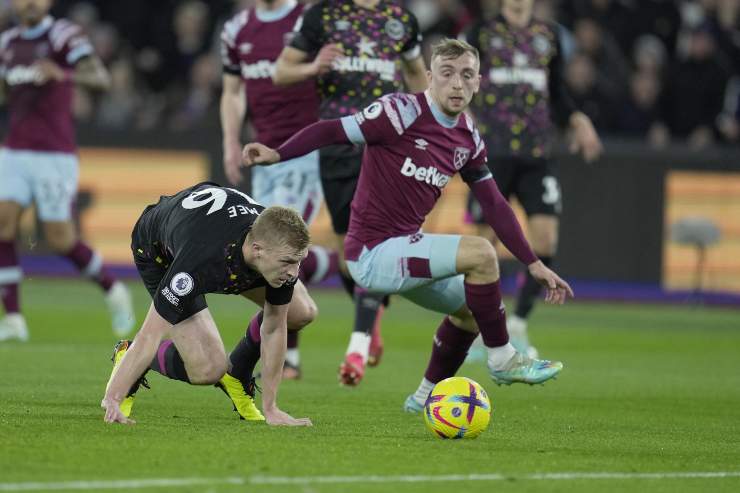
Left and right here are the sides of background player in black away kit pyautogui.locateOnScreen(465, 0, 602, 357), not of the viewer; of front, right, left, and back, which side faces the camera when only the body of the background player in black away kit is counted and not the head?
front

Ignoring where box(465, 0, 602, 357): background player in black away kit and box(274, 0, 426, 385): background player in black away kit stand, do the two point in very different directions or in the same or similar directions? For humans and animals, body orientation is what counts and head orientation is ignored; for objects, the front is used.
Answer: same or similar directions

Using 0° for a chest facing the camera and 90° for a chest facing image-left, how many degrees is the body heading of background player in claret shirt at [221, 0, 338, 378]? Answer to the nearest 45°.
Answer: approximately 0°

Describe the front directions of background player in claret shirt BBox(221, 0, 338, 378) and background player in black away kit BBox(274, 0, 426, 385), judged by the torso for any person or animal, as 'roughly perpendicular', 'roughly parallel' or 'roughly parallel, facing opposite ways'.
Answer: roughly parallel

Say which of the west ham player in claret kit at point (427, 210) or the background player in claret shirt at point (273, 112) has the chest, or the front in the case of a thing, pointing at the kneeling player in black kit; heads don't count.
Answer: the background player in claret shirt

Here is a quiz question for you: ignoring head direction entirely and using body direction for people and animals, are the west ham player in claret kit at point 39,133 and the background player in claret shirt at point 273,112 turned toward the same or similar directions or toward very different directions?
same or similar directions

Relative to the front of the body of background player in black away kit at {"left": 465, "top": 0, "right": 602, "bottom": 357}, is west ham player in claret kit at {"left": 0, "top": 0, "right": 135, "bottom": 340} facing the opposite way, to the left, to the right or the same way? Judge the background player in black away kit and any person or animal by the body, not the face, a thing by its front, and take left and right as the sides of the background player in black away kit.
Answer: the same way

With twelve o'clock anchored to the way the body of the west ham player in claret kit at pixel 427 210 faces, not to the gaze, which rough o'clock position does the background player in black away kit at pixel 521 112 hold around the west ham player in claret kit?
The background player in black away kit is roughly at 8 o'clock from the west ham player in claret kit.

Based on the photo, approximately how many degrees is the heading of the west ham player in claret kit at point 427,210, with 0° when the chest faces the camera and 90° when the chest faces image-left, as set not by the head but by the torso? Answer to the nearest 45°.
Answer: approximately 315°

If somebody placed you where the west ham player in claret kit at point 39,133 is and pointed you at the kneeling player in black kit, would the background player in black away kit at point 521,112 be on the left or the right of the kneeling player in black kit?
left

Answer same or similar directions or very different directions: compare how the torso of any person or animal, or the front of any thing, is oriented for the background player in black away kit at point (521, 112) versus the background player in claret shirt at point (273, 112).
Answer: same or similar directions

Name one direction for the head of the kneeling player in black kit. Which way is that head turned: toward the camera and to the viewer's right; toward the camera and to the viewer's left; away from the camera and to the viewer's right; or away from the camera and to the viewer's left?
toward the camera and to the viewer's right

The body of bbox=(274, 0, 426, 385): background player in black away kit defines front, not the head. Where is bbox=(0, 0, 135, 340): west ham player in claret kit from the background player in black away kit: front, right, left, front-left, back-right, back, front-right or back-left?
back-right

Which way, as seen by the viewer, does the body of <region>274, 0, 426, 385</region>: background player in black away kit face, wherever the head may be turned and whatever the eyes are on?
toward the camera

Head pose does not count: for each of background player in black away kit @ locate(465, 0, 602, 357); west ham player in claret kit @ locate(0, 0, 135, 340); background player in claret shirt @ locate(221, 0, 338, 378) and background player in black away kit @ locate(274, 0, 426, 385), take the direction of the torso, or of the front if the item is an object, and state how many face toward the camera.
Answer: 4

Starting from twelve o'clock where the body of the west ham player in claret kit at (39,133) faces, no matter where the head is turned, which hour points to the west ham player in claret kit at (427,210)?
the west ham player in claret kit at (427,210) is roughly at 11 o'clock from the west ham player in claret kit at (39,133).

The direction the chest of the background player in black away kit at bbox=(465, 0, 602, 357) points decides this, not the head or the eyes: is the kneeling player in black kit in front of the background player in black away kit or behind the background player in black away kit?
in front
